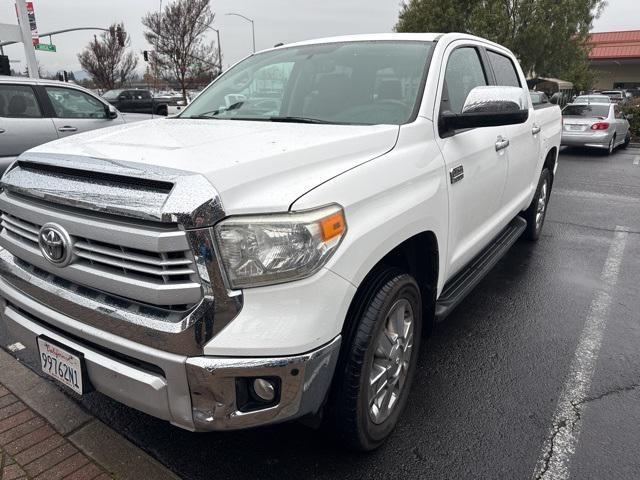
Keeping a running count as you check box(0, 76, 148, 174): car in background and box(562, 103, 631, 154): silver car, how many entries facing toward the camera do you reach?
0

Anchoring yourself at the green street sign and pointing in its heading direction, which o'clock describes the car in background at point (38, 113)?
The car in background is roughly at 12 o'clock from the green street sign.

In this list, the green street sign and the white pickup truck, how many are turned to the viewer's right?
0

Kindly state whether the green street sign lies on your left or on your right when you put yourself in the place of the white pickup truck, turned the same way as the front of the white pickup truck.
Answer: on your right

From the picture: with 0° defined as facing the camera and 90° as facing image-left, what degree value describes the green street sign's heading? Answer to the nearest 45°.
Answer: approximately 0°

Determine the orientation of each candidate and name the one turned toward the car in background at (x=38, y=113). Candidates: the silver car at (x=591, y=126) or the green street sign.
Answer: the green street sign

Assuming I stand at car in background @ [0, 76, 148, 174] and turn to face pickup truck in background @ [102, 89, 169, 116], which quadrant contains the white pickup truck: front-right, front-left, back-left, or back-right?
back-right

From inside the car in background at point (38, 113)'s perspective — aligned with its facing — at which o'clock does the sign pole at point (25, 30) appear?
The sign pole is roughly at 9 o'clock from the car in background.

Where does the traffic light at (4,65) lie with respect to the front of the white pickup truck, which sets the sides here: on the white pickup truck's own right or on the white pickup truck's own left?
on the white pickup truck's own right
